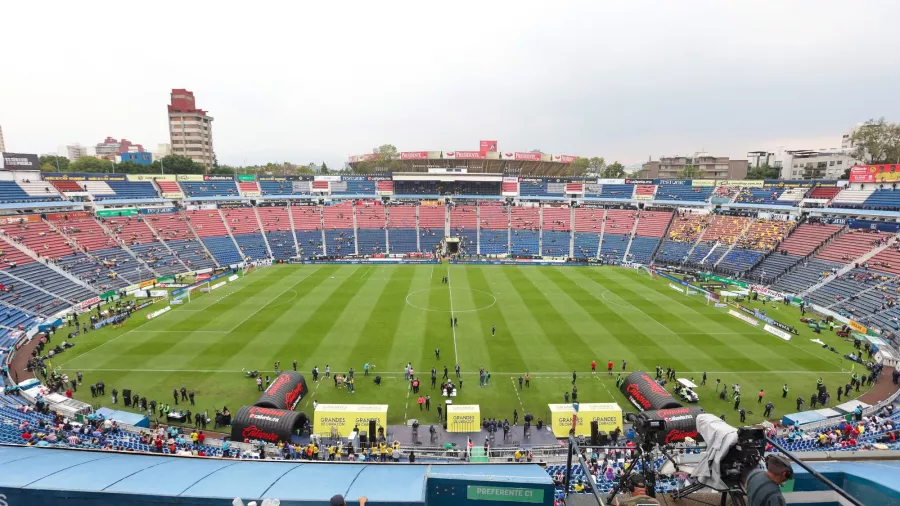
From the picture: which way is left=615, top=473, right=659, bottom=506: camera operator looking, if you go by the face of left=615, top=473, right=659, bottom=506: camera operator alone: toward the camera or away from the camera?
away from the camera

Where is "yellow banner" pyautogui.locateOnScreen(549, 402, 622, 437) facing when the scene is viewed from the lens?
facing the viewer

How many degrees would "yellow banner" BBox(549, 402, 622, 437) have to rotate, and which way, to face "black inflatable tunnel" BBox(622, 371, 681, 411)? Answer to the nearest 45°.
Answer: approximately 135° to its left

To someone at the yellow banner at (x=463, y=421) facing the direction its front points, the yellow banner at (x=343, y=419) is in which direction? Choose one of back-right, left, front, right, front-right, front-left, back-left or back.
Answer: right

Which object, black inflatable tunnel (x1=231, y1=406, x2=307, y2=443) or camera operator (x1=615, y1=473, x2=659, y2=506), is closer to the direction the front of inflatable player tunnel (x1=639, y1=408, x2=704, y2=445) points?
the black inflatable tunnel

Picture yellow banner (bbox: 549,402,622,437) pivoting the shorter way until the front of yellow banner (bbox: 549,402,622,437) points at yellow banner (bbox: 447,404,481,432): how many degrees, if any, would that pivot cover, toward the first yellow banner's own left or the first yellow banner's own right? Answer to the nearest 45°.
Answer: approximately 90° to the first yellow banner's own right

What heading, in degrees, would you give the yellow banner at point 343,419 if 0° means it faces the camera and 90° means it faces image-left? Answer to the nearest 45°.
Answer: approximately 0°
